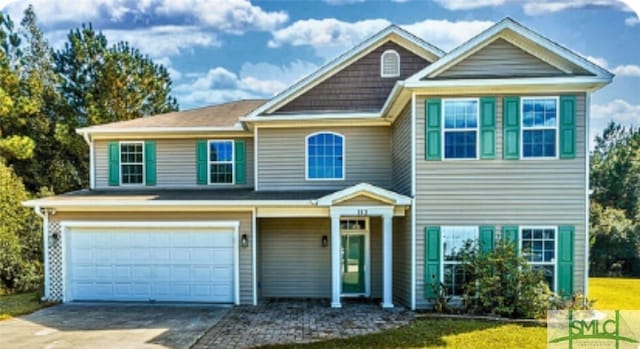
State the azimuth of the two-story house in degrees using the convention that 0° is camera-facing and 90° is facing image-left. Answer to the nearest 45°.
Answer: approximately 0°

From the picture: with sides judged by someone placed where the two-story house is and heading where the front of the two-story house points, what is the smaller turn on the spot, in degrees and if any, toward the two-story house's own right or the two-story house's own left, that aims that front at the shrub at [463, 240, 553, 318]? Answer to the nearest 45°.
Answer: approximately 45° to the two-story house's own left
